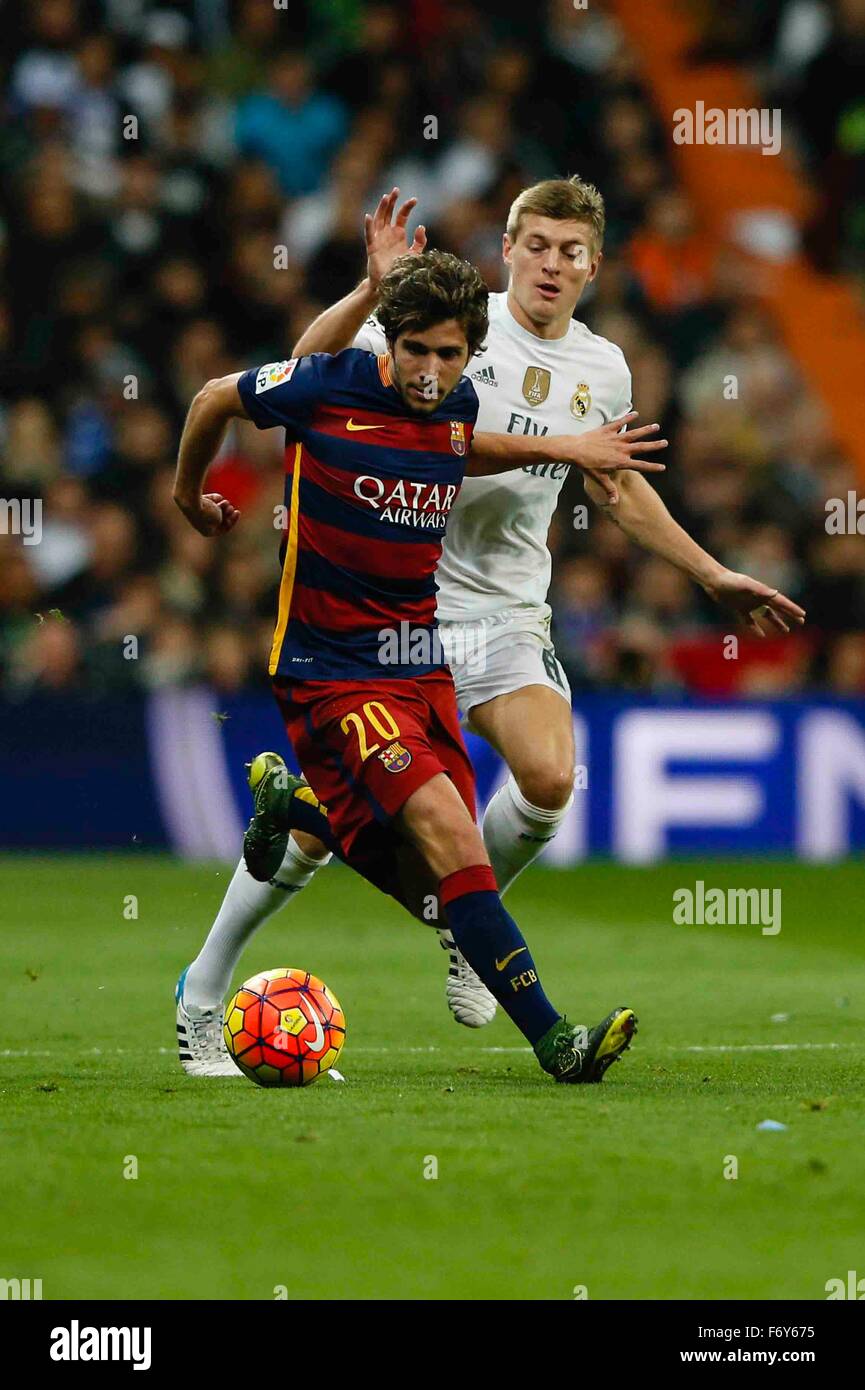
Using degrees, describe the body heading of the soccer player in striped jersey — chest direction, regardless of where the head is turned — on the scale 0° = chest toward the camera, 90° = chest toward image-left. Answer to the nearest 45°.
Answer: approximately 315°

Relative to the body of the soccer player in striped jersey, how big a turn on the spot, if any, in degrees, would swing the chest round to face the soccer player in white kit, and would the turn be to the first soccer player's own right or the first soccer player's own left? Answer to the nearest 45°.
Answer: approximately 135° to the first soccer player's own left

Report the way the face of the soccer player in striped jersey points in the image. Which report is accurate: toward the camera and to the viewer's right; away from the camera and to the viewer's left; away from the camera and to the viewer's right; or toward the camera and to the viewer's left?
toward the camera and to the viewer's left

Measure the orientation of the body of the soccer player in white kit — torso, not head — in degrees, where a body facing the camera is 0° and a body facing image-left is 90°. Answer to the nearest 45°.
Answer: approximately 0°

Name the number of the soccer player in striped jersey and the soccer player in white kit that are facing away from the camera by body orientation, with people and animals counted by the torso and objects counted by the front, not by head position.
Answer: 0

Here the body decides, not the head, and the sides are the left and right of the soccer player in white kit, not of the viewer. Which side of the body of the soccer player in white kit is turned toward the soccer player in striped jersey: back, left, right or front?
front
